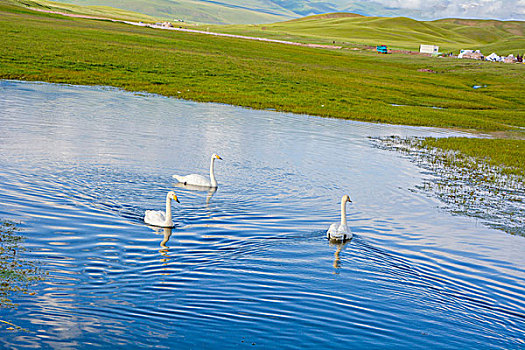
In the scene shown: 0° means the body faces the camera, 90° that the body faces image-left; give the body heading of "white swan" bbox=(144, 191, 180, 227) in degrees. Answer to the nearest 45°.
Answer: approximately 270°

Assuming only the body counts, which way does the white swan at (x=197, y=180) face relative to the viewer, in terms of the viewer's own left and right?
facing to the right of the viewer
